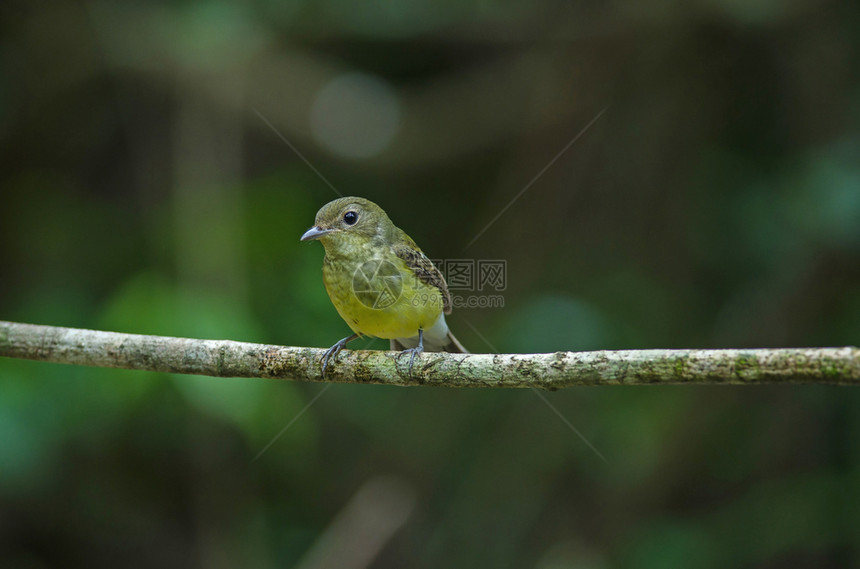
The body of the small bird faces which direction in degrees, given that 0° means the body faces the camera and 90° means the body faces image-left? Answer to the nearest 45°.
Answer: approximately 45°
